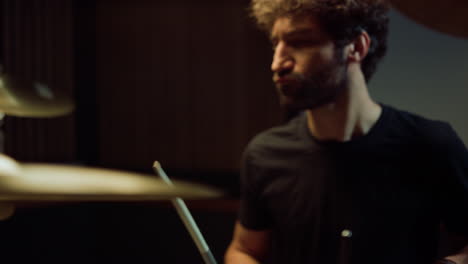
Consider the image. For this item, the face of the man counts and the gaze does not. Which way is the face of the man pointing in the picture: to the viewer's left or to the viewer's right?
to the viewer's left

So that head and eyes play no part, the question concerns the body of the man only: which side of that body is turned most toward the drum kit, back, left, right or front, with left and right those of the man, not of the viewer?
front

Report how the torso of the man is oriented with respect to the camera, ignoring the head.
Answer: toward the camera
